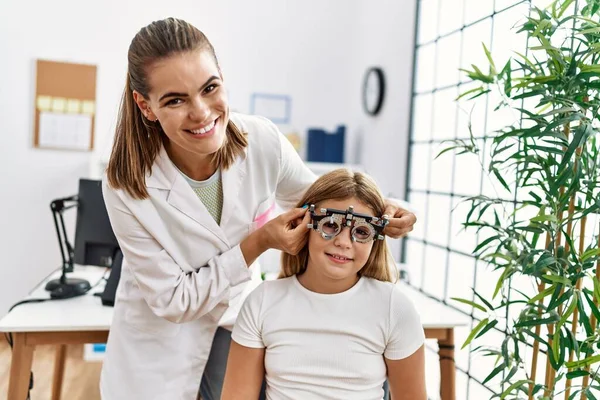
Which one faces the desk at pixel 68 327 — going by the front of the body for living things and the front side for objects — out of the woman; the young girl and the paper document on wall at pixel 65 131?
the paper document on wall

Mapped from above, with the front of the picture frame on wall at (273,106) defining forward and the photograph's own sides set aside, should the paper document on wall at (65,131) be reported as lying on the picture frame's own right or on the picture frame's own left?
on the picture frame's own right

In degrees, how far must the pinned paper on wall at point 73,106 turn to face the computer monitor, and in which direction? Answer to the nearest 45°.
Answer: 0° — it already faces it

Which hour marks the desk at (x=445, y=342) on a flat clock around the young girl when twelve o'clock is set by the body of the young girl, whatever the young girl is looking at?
The desk is roughly at 7 o'clock from the young girl.

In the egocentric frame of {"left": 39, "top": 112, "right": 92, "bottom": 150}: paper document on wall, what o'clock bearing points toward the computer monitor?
The computer monitor is roughly at 12 o'clock from the paper document on wall.

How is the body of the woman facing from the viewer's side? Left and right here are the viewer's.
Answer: facing the viewer and to the right of the viewer

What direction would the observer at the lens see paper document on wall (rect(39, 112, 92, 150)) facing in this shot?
facing the viewer

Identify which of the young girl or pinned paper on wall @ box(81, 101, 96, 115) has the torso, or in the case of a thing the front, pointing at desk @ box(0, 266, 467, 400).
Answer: the pinned paper on wall

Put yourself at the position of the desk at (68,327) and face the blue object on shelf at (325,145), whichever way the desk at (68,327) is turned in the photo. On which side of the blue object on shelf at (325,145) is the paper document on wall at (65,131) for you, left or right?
left

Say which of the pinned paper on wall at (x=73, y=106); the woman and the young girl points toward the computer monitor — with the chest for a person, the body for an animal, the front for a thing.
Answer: the pinned paper on wall
